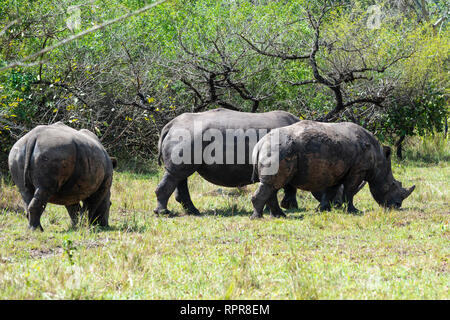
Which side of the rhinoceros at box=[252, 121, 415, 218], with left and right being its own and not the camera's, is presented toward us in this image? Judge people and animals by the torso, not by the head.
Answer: right

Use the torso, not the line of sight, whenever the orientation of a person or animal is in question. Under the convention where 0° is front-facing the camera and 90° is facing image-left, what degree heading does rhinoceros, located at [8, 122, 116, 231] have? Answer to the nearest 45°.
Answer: approximately 225°

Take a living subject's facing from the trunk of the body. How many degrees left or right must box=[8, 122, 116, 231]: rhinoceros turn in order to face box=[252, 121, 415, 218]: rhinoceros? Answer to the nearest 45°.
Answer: approximately 45° to its right

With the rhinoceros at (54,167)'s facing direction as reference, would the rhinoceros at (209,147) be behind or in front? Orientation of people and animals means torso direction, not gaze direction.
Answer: in front

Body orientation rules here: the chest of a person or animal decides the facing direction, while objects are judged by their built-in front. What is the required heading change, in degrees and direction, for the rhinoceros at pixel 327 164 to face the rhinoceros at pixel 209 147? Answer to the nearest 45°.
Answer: approximately 180°

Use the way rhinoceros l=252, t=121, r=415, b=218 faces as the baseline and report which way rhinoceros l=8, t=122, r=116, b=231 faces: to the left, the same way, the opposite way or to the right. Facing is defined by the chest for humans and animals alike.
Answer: to the left

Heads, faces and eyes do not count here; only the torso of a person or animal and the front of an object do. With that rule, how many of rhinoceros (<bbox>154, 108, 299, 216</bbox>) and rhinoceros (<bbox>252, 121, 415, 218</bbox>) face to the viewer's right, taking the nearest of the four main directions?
2

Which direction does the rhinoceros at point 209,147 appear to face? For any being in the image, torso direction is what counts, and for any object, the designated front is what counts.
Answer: to the viewer's right
